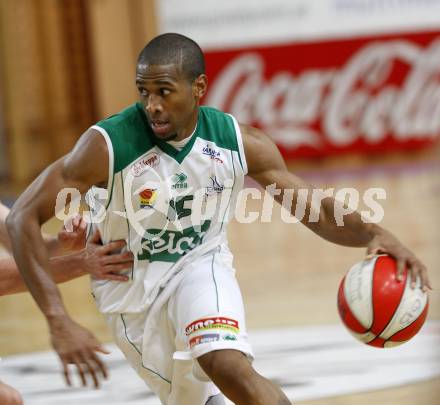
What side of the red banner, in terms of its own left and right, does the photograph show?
front

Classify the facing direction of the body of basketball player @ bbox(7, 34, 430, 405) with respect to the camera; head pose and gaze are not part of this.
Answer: toward the camera

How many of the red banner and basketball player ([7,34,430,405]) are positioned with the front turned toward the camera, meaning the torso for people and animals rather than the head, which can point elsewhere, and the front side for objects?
2

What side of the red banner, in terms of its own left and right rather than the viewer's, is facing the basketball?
front

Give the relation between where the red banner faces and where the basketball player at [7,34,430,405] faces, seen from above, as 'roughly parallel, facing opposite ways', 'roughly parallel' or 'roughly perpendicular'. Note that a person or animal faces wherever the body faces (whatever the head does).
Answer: roughly parallel

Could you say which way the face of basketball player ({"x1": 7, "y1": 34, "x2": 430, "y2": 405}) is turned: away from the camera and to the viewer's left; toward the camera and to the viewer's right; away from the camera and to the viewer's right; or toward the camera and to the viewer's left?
toward the camera and to the viewer's left

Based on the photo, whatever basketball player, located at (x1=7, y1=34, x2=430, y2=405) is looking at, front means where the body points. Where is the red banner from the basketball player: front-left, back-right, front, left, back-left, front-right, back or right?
back

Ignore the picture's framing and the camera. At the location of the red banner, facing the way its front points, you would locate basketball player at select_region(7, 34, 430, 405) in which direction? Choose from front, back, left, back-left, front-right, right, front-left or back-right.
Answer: front
